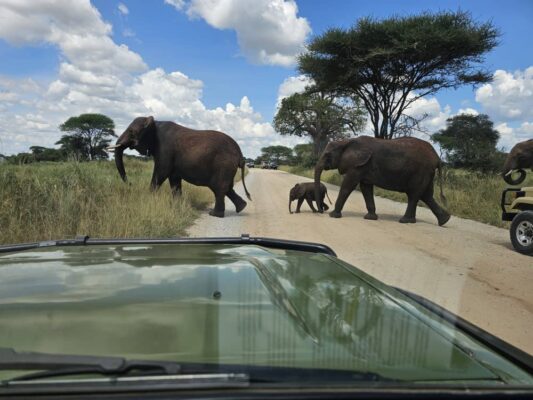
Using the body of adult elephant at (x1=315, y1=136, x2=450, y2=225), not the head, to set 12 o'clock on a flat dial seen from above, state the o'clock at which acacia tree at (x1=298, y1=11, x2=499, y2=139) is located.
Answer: The acacia tree is roughly at 3 o'clock from the adult elephant.

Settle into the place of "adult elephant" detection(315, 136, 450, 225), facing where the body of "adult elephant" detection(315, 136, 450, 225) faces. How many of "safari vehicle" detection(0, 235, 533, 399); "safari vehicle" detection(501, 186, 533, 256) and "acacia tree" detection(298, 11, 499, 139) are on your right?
1

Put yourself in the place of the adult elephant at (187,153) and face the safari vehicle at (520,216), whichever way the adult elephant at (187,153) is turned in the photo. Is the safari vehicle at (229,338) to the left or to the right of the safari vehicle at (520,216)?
right

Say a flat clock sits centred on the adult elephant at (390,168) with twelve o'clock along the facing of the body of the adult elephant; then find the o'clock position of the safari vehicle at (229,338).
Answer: The safari vehicle is roughly at 9 o'clock from the adult elephant.

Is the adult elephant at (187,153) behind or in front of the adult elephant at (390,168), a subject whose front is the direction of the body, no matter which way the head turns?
in front

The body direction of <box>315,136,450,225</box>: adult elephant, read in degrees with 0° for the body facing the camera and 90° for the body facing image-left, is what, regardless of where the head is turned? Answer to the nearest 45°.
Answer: approximately 90°

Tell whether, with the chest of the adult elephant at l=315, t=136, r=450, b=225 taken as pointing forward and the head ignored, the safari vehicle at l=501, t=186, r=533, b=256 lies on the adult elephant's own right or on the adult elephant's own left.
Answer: on the adult elephant's own left
